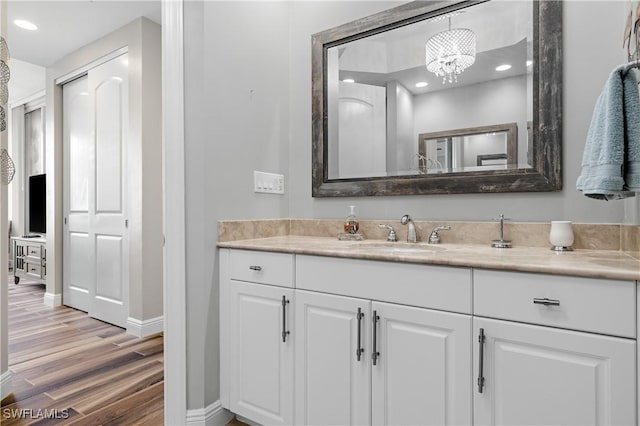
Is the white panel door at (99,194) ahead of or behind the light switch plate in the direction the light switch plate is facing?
behind

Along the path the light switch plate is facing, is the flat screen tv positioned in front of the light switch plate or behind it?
behind

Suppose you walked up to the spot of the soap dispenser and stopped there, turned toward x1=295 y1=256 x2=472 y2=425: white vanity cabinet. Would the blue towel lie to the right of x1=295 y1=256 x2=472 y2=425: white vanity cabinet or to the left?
left

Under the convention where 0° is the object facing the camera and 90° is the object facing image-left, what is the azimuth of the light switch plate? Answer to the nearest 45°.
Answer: approximately 315°

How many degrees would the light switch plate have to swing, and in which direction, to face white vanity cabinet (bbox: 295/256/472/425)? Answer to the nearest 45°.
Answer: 0° — it already faces it

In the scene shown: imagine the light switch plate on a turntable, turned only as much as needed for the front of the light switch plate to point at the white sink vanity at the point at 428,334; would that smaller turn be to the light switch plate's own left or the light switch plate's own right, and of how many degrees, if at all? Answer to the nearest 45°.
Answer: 0° — it already faces it
